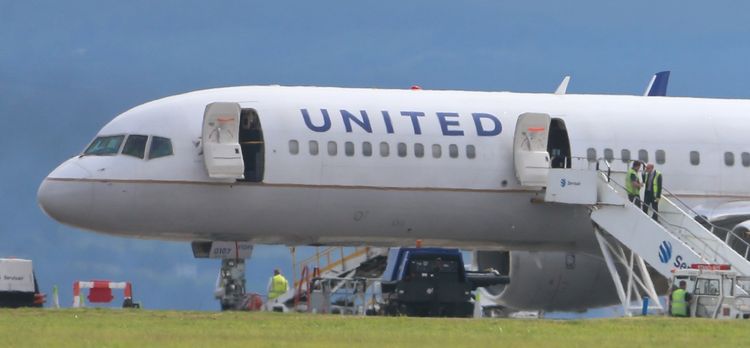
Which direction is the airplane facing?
to the viewer's left

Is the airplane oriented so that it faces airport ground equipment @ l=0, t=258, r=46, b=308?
yes
